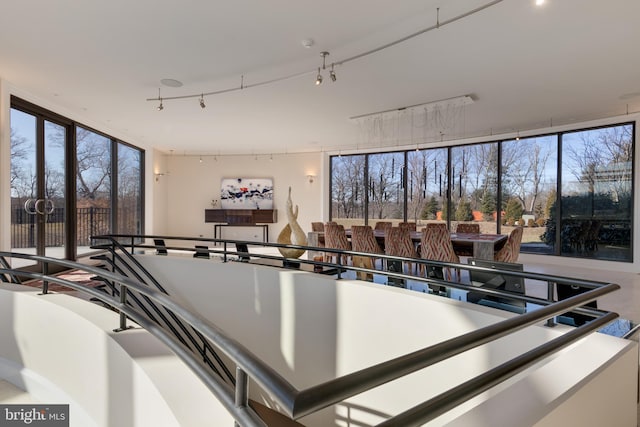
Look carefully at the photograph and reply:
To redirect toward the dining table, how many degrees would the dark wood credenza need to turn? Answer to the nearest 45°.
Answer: approximately 45° to its left

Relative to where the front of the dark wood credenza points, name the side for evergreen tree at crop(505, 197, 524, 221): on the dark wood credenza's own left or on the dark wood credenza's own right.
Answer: on the dark wood credenza's own left

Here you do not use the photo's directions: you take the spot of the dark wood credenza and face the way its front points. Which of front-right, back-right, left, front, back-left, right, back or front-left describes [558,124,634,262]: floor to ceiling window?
front-left

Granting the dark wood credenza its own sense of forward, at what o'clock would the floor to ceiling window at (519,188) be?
The floor to ceiling window is roughly at 10 o'clock from the dark wood credenza.

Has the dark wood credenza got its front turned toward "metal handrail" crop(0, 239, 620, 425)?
yes

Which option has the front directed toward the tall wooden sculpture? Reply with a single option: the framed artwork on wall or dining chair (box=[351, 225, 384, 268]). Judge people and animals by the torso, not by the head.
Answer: the framed artwork on wall

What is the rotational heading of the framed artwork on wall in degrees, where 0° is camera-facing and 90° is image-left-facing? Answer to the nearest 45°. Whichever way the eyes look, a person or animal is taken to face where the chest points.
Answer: approximately 0°

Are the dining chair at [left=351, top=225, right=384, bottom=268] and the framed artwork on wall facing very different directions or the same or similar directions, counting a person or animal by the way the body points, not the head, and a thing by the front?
very different directions

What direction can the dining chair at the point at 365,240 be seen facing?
away from the camera

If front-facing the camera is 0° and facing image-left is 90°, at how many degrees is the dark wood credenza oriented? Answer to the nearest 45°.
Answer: approximately 0°
